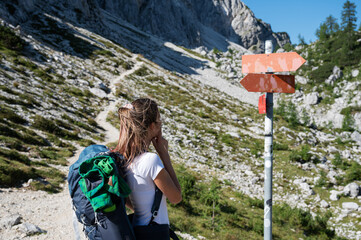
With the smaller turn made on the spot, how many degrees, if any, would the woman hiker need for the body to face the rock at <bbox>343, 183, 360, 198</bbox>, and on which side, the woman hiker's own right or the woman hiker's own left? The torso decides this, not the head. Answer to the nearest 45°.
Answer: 0° — they already face it

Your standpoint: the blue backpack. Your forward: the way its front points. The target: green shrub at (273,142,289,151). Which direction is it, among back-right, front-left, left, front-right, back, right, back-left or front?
back

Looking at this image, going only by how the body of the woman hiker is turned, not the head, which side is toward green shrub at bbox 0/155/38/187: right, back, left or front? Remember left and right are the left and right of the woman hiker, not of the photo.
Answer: left

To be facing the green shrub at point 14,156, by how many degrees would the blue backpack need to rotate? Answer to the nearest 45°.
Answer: approximately 90° to its right

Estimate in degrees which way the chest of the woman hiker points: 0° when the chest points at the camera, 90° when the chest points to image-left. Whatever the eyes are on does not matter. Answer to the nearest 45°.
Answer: approximately 225°

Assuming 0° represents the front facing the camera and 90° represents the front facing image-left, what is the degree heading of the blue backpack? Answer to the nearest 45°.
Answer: approximately 45°

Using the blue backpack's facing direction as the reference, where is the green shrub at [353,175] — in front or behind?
behind

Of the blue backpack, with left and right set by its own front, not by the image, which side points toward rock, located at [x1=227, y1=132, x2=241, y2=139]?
back

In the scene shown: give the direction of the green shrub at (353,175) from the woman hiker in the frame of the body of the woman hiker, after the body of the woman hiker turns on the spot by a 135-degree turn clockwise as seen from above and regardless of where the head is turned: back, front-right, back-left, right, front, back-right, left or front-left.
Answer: back-left

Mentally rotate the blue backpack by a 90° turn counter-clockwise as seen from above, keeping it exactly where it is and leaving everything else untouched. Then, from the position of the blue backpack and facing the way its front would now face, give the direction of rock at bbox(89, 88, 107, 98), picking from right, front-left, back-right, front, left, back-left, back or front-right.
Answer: back-left

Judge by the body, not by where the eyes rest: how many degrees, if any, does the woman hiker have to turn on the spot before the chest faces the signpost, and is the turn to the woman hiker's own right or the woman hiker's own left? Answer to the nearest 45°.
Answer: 0° — they already face it
